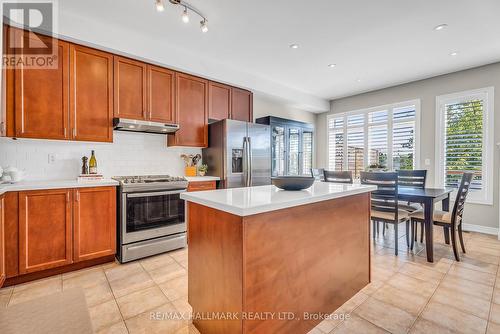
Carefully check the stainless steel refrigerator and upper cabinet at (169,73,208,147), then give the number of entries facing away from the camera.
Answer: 0

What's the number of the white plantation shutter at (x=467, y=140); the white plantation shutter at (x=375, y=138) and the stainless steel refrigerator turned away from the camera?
0

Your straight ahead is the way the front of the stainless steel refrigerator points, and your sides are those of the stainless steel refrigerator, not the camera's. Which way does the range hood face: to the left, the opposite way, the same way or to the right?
the same way

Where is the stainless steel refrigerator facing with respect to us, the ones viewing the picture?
facing the viewer and to the right of the viewer

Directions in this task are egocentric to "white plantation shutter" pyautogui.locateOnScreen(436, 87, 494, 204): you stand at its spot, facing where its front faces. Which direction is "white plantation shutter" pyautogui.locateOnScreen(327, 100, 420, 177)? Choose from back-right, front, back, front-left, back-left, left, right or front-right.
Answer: front-right

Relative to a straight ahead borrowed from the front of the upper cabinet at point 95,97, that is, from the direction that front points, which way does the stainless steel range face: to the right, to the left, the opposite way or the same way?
the same way

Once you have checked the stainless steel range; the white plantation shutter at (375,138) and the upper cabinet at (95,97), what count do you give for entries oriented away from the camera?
0

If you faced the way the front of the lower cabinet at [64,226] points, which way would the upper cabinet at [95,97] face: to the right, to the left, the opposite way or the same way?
the same way

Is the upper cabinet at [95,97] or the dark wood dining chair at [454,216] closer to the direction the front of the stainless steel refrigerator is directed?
the dark wood dining chair

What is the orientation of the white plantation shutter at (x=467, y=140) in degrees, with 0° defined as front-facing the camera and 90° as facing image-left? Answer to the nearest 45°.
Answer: approximately 45°
